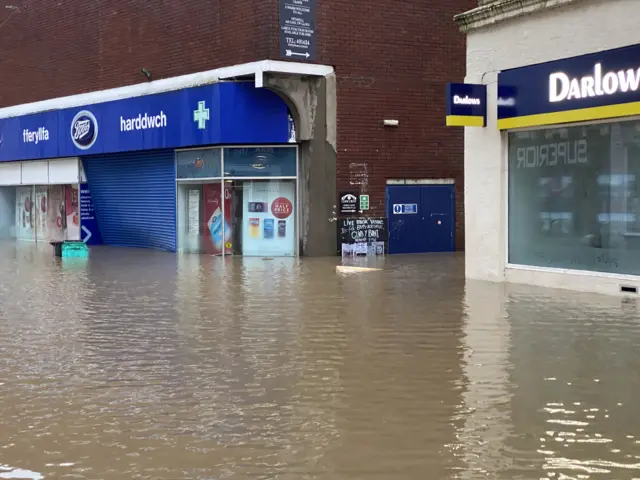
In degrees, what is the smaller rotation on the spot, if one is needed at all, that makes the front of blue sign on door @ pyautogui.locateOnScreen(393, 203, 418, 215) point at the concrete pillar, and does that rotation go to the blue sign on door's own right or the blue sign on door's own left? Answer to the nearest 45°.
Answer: approximately 45° to the blue sign on door's own right

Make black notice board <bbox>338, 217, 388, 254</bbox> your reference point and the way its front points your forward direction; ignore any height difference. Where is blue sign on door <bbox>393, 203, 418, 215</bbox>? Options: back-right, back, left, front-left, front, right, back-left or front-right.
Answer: back-left

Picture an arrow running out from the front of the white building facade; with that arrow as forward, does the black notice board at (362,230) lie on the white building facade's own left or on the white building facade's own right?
on the white building facade's own right

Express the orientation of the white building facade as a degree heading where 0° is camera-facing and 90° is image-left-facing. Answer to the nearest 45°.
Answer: approximately 45°

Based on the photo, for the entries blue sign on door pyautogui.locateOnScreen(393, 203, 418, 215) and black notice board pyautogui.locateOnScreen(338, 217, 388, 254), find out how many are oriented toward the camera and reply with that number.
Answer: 2

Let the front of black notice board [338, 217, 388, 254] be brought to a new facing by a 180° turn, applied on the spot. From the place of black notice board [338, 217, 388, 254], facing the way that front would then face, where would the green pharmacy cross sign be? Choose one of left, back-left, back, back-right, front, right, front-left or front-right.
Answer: left

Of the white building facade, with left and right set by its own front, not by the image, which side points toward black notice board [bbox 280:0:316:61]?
right

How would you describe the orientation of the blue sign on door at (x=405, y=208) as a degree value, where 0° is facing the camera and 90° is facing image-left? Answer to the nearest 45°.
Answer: approximately 0°

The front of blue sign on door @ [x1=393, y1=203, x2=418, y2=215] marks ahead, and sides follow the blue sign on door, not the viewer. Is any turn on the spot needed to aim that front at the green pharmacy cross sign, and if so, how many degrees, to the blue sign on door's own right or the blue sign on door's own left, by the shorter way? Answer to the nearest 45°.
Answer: approximately 90° to the blue sign on door's own right
